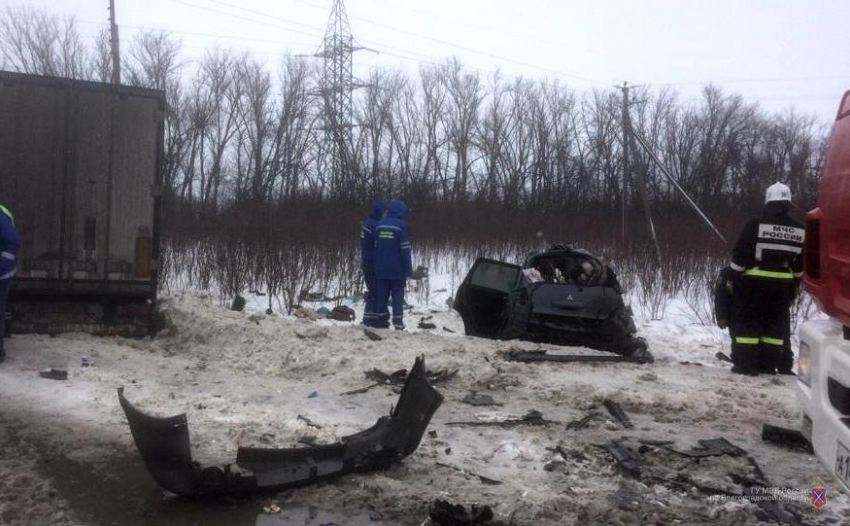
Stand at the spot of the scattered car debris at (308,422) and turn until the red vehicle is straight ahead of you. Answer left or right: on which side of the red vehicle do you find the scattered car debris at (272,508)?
right

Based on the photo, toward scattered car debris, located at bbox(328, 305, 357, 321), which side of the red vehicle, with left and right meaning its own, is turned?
right

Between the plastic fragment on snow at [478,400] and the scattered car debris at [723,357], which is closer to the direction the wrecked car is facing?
the scattered car debris

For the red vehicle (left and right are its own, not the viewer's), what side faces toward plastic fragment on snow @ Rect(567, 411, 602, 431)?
right
